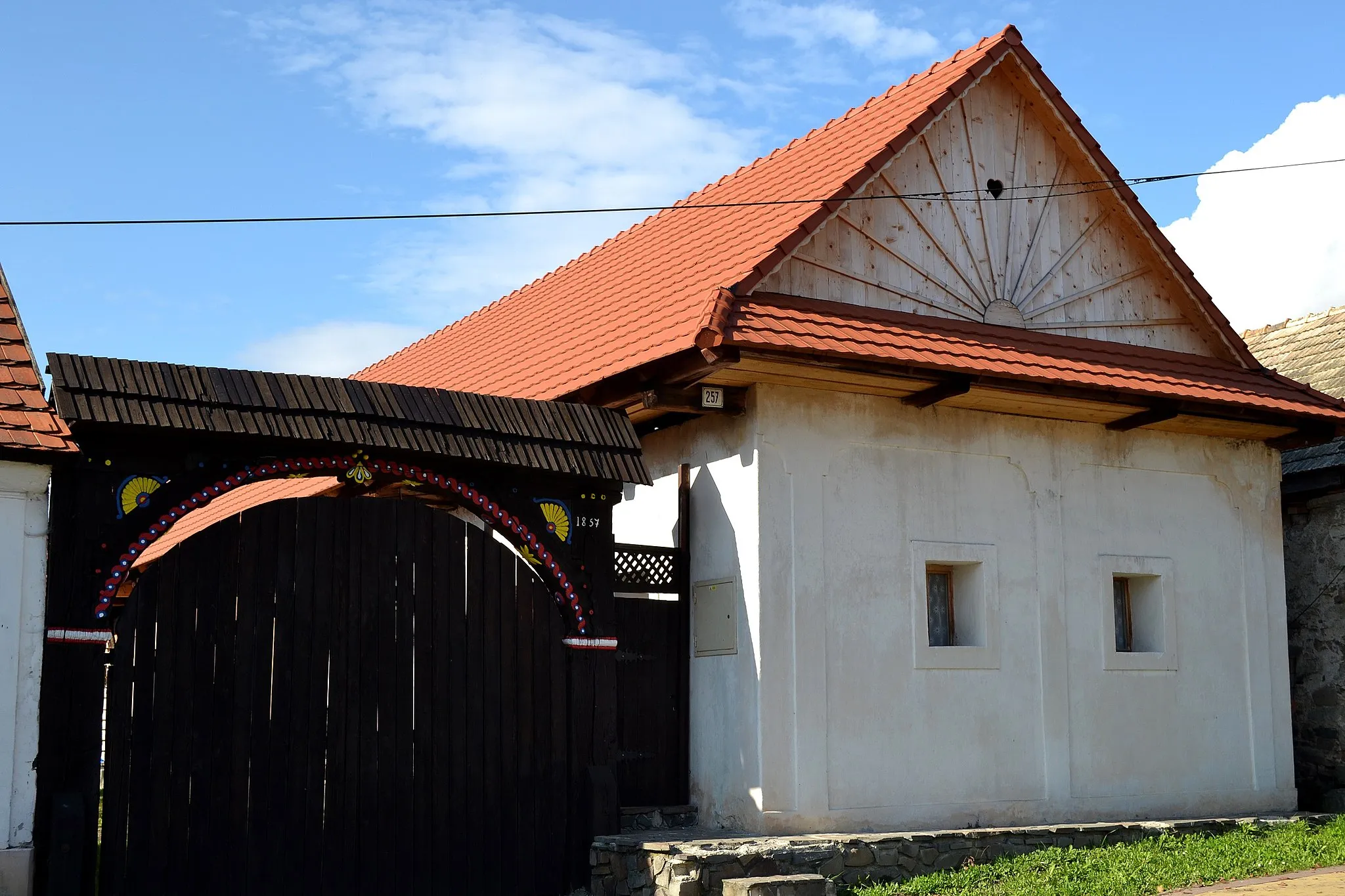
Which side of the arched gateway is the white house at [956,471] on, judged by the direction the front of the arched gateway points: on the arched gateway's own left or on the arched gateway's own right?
on the arched gateway's own left

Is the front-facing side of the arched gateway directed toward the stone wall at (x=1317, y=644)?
no

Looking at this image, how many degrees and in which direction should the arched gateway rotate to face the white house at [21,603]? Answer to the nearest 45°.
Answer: approximately 45° to its right

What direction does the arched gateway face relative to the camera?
toward the camera
